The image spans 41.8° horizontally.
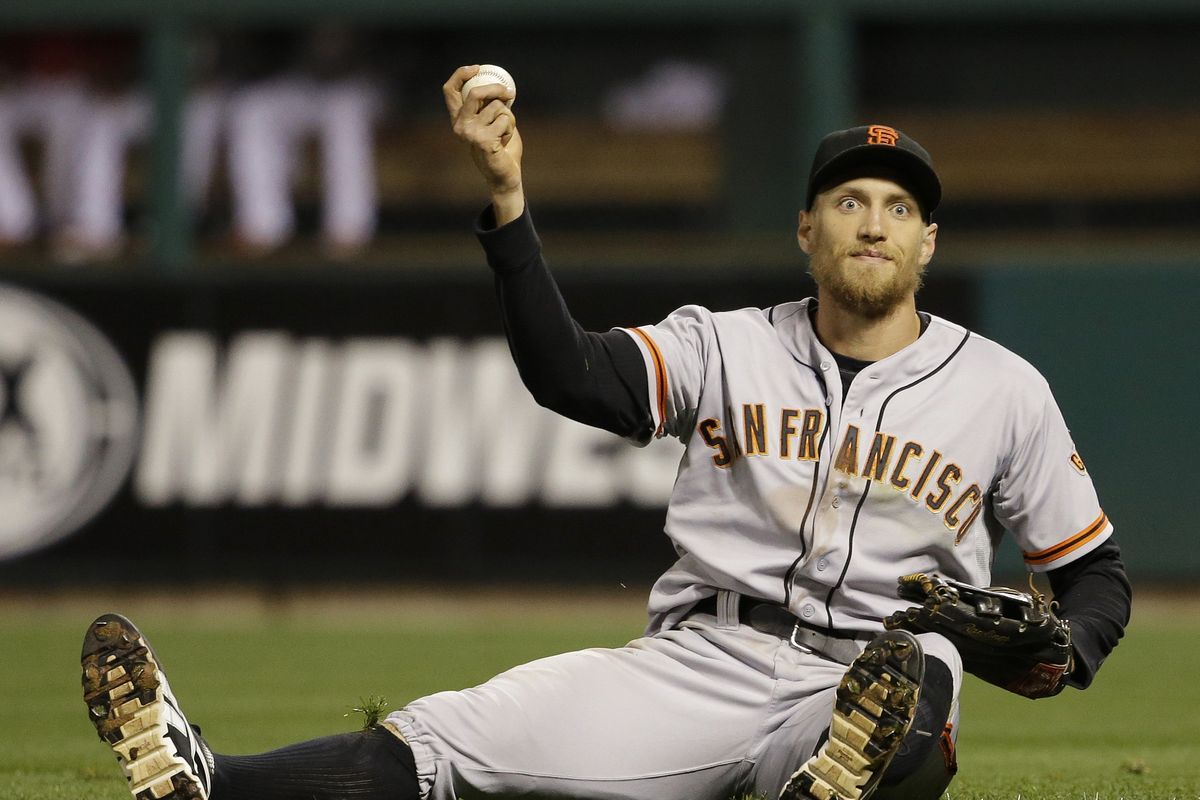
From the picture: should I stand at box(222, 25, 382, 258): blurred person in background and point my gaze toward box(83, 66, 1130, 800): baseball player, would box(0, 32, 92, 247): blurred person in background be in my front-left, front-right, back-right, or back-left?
back-right

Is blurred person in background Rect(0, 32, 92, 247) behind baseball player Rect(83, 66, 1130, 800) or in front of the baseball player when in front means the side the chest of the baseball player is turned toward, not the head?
behind

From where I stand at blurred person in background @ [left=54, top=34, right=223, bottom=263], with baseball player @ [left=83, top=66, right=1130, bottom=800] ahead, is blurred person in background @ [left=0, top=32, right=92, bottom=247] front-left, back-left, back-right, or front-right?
back-right

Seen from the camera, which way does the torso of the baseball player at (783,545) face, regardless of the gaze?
toward the camera

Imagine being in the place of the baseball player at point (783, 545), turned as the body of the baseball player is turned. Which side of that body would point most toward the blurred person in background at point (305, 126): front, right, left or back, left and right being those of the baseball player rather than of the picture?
back

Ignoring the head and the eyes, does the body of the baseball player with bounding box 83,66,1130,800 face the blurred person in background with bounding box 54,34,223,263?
no

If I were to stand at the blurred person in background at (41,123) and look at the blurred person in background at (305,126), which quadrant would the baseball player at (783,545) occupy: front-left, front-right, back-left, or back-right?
front-right

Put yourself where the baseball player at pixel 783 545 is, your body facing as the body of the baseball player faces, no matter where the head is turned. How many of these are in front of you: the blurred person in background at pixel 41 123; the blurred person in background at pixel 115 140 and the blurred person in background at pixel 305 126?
0

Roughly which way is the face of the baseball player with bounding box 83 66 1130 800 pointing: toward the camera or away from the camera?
toward the camera
